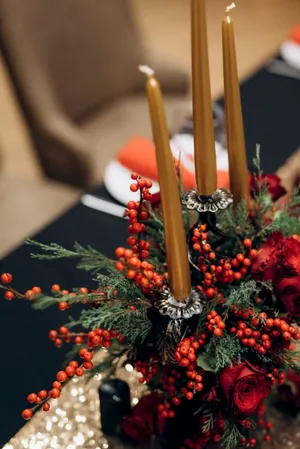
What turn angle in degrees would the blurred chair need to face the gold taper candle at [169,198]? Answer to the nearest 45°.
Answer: approximately 45° to its right

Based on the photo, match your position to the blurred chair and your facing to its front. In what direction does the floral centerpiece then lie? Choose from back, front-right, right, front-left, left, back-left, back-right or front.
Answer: front-right

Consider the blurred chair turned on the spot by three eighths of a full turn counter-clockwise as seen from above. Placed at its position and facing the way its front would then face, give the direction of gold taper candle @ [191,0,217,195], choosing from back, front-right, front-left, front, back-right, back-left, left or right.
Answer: back

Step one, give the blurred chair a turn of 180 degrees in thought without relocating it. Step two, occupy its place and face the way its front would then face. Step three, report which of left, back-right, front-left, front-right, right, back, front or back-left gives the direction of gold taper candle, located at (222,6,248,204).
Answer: back-left
